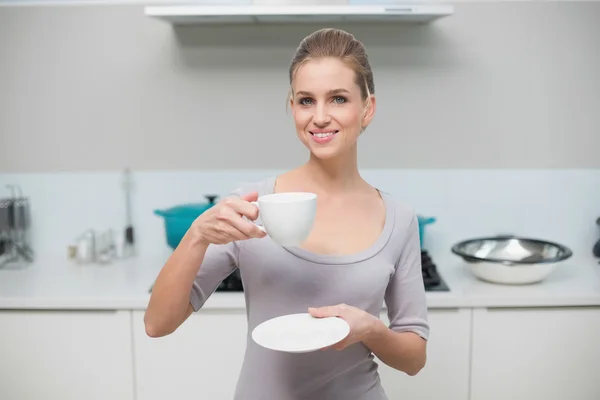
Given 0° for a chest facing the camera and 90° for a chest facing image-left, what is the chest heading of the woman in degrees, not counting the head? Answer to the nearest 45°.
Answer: approximately 0°

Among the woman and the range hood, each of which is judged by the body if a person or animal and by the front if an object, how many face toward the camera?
2

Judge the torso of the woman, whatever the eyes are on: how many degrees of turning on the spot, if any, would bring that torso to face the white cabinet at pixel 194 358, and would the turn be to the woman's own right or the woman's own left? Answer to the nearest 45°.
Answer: approximately 135° to the woman's own right

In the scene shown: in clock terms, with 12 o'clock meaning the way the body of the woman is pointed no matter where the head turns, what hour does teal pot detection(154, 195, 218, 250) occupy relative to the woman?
The teal pot is roughly at 5 o'clock from the woman.
